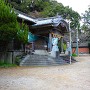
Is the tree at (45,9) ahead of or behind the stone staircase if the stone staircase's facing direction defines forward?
behind

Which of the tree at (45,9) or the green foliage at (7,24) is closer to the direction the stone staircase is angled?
the green foliage

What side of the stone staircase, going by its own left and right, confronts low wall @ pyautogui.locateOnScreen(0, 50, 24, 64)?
right

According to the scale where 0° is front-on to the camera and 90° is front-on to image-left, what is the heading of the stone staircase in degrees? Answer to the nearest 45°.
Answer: approximately 0°

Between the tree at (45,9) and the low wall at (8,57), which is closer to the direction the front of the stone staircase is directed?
the low wall
